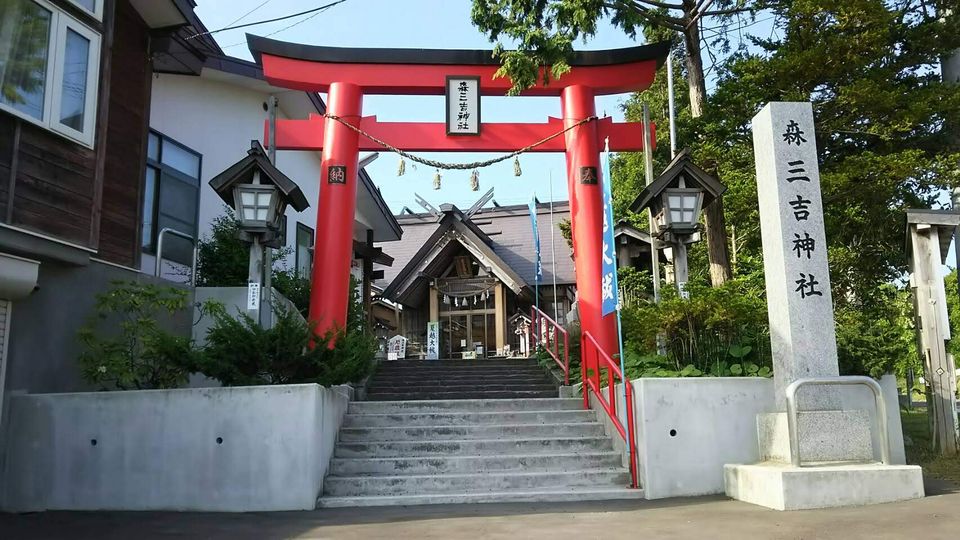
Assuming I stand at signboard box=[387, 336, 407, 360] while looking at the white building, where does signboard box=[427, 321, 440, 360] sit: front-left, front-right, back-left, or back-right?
back-left

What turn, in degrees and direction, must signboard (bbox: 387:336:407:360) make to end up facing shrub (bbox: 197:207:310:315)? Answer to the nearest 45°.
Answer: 0° — it already faces it

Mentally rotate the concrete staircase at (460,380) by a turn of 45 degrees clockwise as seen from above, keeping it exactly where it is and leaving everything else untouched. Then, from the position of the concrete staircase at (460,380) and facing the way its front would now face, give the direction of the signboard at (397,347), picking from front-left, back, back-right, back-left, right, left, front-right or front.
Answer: back-right

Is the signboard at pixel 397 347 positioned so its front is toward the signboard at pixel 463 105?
yes

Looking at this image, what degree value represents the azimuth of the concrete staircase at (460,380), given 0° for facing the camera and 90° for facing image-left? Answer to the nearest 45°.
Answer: approximately 0°
